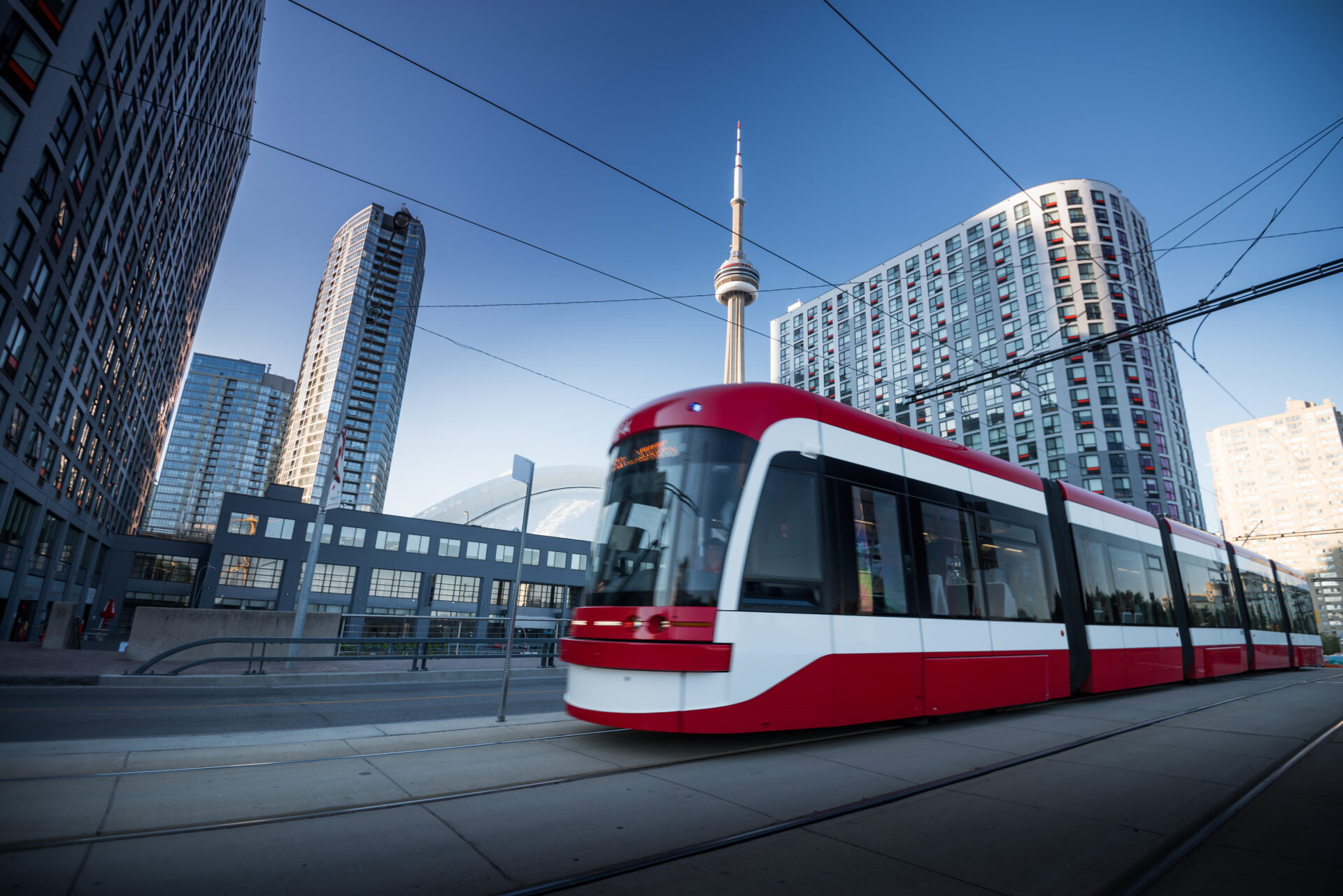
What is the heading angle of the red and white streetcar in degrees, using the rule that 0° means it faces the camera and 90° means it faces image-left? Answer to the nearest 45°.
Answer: approximately 45°

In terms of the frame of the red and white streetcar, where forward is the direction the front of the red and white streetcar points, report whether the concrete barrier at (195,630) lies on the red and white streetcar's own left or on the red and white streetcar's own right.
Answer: on the red and white streetcar's own right

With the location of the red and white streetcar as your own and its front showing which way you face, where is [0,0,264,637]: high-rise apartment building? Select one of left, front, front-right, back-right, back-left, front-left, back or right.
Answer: front-right

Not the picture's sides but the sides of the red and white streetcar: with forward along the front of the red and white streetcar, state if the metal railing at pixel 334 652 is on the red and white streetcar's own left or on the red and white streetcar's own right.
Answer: on the red and white streetcar's own right

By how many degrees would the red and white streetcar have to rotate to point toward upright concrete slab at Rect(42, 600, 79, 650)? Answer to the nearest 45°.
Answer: approximately 45° to its right
